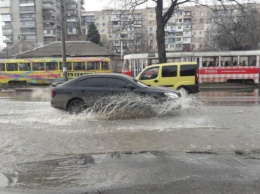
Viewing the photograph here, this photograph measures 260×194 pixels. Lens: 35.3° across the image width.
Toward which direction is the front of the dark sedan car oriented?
to the viewer's right

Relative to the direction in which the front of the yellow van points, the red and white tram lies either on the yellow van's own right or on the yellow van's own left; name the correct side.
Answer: on the yellow van's own right

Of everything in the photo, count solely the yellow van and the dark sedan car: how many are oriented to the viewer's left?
1

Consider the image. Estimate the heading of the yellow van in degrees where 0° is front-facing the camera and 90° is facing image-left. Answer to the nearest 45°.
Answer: approximately 90°

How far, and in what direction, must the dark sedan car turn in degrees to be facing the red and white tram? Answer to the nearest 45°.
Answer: approximately 45° to its left

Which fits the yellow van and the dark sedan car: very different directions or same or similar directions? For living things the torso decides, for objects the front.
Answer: very different directions

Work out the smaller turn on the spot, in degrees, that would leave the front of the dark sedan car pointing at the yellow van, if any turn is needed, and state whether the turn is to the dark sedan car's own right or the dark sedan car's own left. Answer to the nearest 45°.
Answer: approximately 45° to the dark sedan car's own left

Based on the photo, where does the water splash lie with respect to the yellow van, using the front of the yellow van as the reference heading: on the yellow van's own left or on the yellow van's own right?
on the yellow van's own left
